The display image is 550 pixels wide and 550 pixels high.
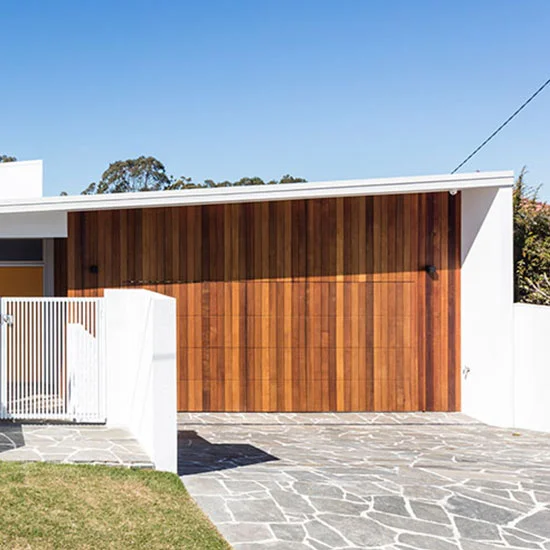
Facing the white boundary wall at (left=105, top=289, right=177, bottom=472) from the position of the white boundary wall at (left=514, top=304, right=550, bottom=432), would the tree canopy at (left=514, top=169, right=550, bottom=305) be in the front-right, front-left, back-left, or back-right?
back-right

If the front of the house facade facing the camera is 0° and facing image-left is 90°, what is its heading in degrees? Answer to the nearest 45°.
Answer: approximately 0°

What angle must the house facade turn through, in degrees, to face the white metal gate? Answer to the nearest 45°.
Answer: approximately 45° to its right

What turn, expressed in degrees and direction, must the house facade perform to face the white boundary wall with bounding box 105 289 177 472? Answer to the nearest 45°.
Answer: approximately 45° to its right

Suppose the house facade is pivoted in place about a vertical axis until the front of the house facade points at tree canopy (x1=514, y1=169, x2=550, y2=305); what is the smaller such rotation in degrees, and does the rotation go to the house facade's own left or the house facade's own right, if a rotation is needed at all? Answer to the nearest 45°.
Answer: approximately 135° to the house facade's own left

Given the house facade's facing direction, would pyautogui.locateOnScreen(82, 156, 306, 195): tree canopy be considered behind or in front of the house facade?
behind
